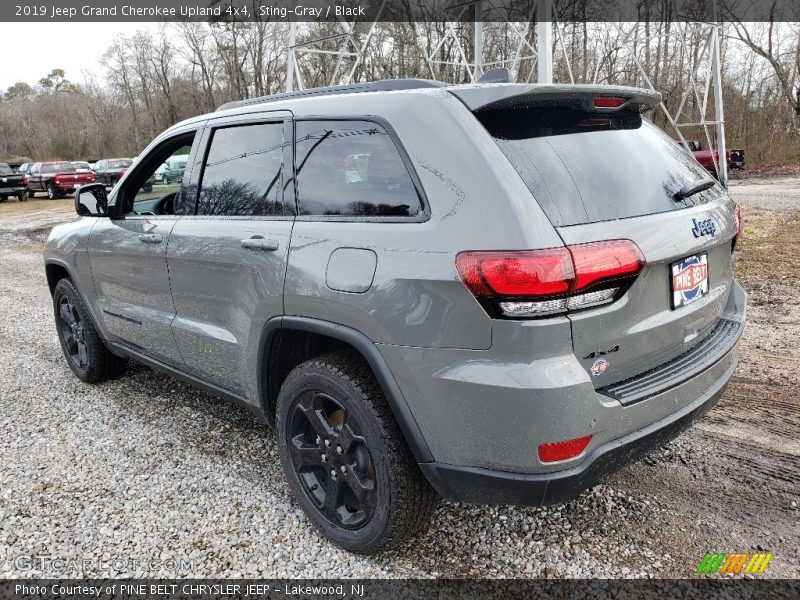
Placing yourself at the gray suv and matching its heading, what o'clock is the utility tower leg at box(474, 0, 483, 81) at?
The utility tower leg is roughly at 2 o'clock from the gray suv.

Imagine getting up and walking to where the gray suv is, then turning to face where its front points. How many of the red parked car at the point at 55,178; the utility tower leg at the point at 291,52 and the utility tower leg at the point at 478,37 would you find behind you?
0

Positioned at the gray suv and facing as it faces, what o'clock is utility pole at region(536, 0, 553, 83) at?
The utility pole is roughly at 2 o'clock from the gray suv.

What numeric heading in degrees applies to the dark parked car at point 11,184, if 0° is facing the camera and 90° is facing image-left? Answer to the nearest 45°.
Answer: approximately 135°

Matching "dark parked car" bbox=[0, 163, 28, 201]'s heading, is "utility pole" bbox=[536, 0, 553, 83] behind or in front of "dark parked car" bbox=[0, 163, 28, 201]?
behind

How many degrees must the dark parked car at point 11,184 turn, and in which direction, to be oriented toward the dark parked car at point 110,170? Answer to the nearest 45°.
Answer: approximately 45° to its right

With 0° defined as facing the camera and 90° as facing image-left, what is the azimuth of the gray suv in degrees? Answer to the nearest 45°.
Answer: approximately 135°
